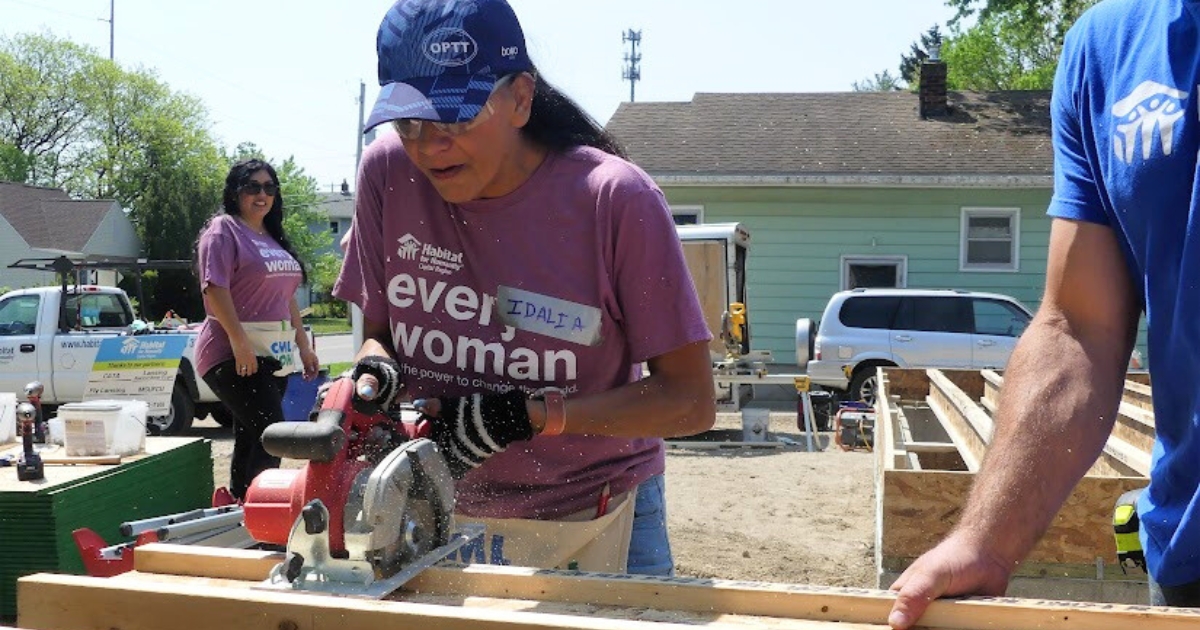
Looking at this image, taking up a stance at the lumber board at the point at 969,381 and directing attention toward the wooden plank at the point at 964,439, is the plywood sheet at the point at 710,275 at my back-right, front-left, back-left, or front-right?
back-right

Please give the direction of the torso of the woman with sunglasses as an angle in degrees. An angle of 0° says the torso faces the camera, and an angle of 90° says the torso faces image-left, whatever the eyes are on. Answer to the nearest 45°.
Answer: approximately 315°

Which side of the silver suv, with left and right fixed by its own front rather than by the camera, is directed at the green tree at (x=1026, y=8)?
left

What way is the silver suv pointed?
to the viewer's right

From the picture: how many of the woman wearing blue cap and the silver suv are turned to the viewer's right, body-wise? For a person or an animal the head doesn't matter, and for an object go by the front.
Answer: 1

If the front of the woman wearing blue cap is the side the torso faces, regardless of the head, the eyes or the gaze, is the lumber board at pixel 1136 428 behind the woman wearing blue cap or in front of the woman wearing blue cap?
behind

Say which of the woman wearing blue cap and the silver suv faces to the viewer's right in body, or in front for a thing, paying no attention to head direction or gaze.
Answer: the silver suv
